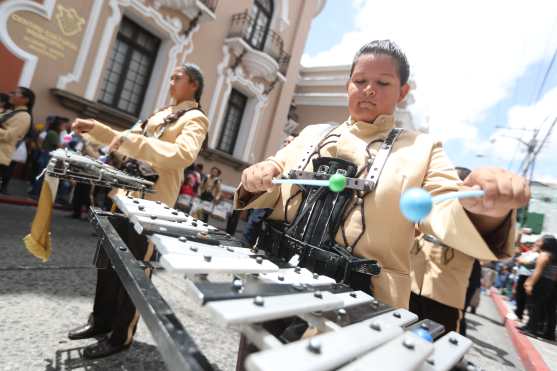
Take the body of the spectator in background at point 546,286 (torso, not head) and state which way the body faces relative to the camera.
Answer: to the viewer's left

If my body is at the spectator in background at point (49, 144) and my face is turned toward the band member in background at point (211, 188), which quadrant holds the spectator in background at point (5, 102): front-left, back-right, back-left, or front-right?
back-right

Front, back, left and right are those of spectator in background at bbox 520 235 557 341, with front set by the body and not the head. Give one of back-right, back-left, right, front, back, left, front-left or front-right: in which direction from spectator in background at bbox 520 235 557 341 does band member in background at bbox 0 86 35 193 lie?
front-left

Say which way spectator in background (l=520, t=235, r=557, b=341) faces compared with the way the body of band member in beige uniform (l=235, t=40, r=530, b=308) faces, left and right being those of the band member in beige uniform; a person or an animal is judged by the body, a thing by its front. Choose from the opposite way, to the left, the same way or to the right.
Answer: to the right

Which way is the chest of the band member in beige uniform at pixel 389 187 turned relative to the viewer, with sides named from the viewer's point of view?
facing the viewer and to the left of the viewer
